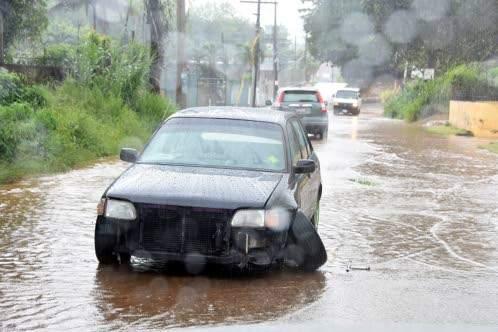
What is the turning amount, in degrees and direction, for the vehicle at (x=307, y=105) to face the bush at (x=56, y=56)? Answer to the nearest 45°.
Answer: approximately 135° to its left

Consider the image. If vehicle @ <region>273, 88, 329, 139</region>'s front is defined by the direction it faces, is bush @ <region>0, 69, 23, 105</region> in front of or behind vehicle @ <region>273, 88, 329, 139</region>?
behind

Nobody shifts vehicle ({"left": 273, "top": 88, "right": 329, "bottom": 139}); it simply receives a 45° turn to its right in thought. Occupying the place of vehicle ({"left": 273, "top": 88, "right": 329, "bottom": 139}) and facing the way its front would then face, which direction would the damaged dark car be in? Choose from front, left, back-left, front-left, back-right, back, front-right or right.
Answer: back-right

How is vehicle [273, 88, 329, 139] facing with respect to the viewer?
away from the camera

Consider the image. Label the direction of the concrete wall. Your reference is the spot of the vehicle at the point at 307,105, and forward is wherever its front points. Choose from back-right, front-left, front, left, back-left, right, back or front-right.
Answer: front-right

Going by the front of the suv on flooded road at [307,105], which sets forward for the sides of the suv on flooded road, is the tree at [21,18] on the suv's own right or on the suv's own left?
on the suv's own left
